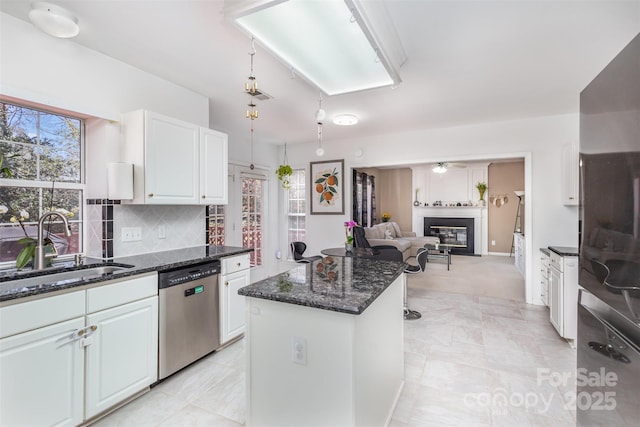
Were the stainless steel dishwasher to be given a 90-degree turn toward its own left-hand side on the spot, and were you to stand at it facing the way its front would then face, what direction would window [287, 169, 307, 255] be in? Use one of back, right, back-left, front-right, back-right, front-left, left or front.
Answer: front

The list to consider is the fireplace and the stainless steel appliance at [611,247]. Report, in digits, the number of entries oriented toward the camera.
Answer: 1

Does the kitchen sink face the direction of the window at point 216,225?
no

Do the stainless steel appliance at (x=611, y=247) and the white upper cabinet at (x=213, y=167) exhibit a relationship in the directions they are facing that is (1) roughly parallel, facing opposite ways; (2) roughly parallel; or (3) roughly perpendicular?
roughly parallel, facing opposite ways

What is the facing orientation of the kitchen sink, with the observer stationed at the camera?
facing the viewer and to the right of the viewer

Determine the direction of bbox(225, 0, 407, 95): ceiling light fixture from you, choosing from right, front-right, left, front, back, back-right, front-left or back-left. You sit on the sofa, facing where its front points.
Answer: front-right

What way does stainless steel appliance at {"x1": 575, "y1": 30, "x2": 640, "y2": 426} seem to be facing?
to the viewer's left

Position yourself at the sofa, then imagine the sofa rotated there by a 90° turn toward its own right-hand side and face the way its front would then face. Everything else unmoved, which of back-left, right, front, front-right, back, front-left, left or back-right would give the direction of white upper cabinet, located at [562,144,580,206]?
left

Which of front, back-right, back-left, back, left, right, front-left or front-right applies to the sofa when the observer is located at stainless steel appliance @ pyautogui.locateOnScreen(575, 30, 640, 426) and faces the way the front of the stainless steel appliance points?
front-right

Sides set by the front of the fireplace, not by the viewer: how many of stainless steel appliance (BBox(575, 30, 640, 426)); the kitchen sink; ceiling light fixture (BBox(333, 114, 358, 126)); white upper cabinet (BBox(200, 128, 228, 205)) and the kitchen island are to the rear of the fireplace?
0

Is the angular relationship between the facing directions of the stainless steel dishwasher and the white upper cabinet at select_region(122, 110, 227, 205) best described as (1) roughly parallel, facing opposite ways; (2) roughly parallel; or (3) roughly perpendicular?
roughly parallel

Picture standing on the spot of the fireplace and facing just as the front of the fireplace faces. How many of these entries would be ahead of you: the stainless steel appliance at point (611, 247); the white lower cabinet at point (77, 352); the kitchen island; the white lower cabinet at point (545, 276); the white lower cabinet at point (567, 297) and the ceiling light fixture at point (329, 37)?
6

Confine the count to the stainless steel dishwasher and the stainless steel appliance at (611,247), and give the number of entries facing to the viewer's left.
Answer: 1

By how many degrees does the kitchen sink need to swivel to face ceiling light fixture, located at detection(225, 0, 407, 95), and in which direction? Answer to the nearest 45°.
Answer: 0° — it already faces it

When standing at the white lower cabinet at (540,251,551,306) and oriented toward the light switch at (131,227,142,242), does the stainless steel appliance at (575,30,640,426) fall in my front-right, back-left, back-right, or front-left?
front-left

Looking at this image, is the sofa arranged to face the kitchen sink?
no

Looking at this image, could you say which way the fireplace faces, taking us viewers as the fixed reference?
facing the viewer

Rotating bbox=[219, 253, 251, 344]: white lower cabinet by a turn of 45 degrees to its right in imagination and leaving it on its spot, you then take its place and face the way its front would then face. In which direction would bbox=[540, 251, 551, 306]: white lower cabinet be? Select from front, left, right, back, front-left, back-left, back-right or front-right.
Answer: left

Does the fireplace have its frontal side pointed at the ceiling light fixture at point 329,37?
yes

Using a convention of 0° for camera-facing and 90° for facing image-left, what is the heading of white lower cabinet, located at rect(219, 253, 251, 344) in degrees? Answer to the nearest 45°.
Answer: approximately 315°

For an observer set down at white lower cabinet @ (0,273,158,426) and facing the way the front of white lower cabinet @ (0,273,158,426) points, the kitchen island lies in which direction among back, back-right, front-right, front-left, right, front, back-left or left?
front
